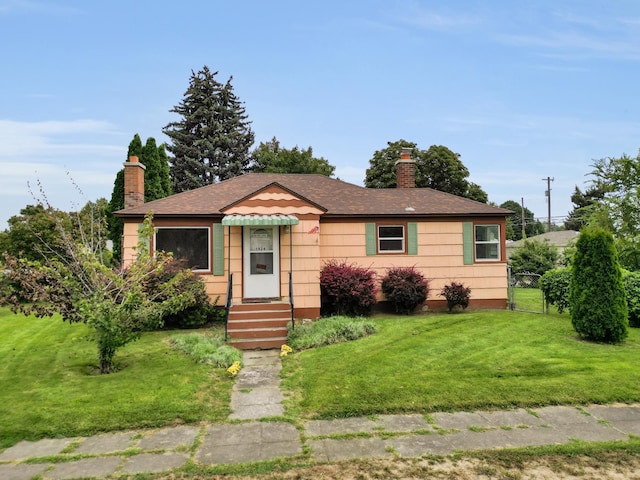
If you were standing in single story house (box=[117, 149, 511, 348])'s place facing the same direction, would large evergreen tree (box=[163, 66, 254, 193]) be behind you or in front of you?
behind

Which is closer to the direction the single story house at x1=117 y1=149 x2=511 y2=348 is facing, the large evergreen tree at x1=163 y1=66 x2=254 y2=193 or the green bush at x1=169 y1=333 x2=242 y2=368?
the green bush

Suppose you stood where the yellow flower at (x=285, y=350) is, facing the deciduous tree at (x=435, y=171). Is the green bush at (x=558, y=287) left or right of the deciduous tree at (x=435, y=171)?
right

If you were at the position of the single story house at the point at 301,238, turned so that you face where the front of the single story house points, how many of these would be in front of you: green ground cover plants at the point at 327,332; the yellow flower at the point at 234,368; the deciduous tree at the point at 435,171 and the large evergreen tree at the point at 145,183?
2

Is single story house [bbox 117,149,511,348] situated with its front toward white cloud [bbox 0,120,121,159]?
no

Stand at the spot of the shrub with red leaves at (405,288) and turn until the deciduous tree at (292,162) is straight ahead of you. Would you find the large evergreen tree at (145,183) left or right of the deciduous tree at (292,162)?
left

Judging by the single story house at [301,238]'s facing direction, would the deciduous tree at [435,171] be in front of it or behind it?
behind

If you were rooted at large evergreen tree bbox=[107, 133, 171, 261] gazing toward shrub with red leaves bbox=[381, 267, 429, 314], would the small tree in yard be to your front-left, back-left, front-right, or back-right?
front-right

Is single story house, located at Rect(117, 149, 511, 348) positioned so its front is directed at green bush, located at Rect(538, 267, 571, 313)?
no

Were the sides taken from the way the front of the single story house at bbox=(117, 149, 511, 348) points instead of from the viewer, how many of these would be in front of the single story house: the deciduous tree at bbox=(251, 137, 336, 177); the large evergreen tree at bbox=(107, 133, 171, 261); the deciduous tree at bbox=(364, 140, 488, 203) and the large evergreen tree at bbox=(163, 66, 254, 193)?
0

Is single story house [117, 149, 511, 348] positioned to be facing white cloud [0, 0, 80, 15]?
no

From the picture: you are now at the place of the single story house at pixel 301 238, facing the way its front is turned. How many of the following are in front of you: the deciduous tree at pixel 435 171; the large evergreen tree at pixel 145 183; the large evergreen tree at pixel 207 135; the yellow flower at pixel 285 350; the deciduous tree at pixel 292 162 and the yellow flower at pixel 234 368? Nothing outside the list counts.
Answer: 2

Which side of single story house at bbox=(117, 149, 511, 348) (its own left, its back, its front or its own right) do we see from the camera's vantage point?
front

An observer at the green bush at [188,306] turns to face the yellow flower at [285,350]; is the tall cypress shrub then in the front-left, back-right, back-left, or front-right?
front-left

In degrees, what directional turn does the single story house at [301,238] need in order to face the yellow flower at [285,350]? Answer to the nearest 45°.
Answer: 0° — it already faces it

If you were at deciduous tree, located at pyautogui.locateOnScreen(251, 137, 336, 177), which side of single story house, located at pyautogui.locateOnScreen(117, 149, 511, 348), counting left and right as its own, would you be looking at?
back
